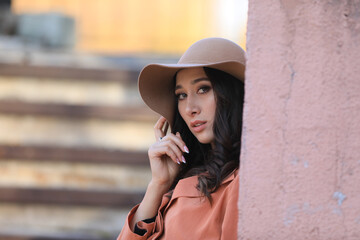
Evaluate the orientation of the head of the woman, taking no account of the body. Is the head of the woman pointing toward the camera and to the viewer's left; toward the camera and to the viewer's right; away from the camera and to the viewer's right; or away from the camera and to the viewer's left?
toward the camera and to the viewer's left

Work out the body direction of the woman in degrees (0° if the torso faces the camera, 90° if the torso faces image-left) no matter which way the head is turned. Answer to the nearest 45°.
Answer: approximately 45°
